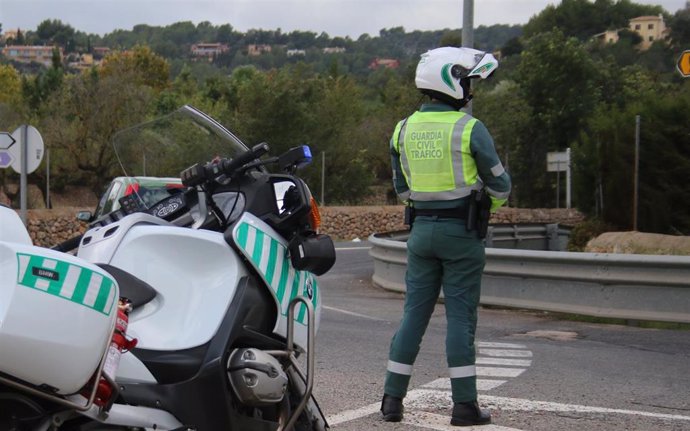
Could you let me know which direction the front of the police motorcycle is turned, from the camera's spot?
facing away from the viewer and to the right of the viewer

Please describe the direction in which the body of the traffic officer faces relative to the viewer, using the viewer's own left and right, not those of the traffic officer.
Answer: facing away from the viewer and to the right of the viewer

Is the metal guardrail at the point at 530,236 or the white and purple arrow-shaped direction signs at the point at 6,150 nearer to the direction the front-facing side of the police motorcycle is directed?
the metal guardrail

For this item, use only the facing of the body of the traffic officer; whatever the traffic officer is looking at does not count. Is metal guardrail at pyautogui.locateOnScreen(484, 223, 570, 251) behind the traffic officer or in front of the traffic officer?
in front

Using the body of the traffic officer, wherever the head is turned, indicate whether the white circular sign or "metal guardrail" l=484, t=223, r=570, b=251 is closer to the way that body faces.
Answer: the metal guardrail

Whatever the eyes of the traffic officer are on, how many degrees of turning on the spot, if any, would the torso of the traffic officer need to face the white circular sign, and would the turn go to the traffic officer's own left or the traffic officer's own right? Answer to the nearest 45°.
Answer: approximately 90° to the traffic officer's own left

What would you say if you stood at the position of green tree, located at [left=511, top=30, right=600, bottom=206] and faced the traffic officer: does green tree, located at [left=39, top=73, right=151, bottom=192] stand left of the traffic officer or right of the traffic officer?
right

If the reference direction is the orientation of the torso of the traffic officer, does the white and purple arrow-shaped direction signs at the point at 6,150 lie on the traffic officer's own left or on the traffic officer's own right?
on the traffic officer's own left

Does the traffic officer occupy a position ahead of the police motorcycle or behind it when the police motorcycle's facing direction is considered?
ahead
